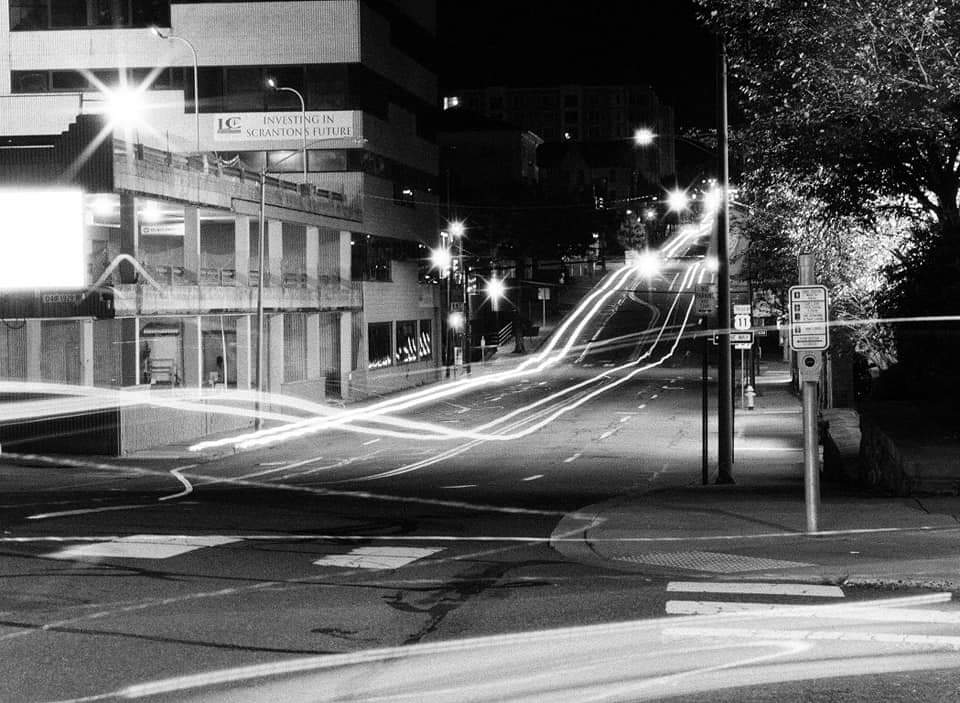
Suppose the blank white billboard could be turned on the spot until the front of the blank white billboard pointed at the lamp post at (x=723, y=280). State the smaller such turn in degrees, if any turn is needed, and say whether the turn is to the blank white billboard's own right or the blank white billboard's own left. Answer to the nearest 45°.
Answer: approximately 45° to the blank white billboard's own left

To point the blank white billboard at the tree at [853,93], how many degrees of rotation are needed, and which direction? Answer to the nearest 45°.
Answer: approximately 45° to its left

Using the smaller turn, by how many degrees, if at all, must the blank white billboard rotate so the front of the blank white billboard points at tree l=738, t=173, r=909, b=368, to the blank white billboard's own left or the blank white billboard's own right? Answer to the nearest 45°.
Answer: approximately 45° to the blank white billboard's own left

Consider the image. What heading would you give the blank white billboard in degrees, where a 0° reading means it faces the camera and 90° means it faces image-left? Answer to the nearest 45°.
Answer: approximately 0°

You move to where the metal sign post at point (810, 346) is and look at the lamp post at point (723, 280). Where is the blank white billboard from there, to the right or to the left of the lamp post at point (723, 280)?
left
